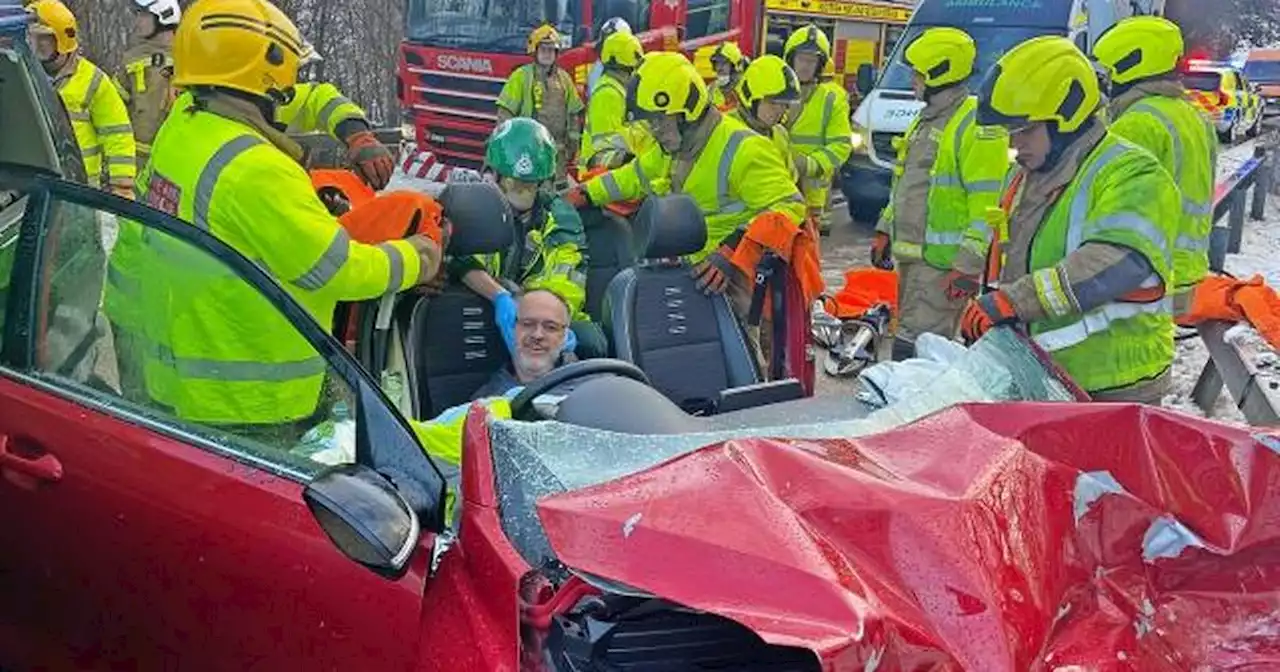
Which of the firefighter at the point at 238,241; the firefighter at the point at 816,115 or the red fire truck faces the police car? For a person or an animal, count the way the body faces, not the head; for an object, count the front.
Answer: the firefighter at the point at 238,241

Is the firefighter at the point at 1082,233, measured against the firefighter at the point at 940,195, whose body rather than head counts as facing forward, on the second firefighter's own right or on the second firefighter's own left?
on the second firefighter's own left

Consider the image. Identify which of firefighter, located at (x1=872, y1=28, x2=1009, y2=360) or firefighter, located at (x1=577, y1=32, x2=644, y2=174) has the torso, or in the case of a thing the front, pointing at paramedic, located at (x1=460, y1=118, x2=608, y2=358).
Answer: firefighter, located at (x1=872, y1=28, x2=1009, y2=360)

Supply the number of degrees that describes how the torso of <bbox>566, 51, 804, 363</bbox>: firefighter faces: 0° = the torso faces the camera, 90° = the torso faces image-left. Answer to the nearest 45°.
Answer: approximately 45°

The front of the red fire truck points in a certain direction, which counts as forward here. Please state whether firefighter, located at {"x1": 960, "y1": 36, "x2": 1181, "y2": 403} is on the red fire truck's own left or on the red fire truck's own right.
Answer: on the red fire truck's own left

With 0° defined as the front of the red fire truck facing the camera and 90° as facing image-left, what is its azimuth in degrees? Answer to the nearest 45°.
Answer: approximately 45°

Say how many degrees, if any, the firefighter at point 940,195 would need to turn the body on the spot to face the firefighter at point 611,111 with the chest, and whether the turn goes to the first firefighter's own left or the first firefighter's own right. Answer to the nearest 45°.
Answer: approximately 90° to the first firefighter's own right
